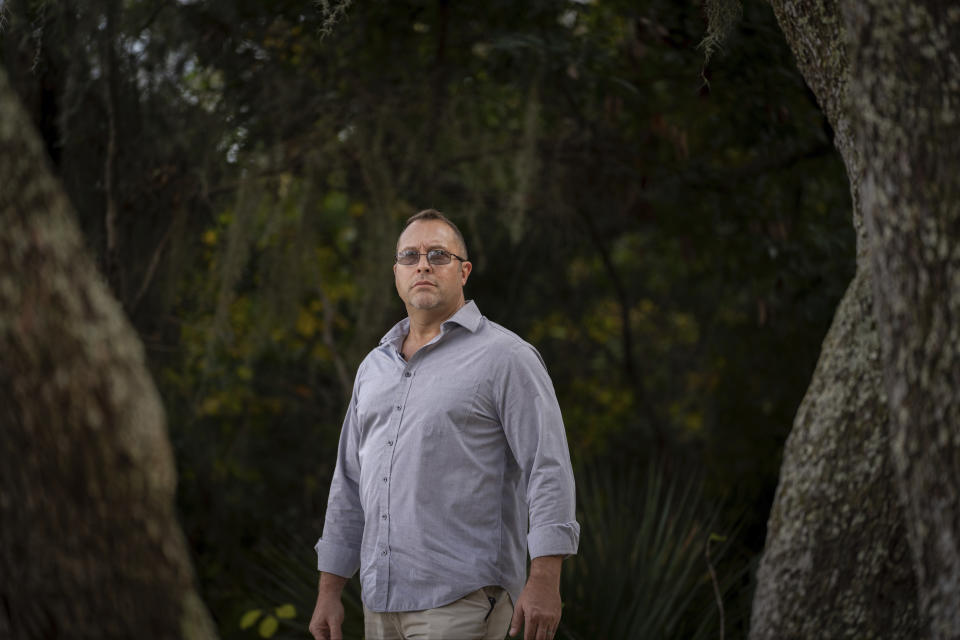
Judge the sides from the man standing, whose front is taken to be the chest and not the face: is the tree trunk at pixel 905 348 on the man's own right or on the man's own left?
on the man's own left

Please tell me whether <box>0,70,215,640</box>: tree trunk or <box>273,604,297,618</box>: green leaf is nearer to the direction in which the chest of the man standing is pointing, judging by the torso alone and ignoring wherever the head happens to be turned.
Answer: the tree trunk

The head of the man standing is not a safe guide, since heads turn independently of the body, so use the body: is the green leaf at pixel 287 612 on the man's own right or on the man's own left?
on the man's own right

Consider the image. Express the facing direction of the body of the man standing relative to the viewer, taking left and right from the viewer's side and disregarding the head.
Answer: facing the viewer and to the left of the viewer

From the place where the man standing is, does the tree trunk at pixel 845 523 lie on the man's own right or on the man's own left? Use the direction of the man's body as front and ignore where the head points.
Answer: on the man's own left

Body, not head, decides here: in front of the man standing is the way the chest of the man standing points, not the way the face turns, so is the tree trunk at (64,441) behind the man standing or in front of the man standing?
in front

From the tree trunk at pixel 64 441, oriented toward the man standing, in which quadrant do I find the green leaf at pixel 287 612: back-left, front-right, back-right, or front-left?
front-left

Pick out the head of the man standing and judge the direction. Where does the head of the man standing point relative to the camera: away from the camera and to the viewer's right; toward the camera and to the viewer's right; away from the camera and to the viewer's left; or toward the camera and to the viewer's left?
toward the camera and to the viewer's left
